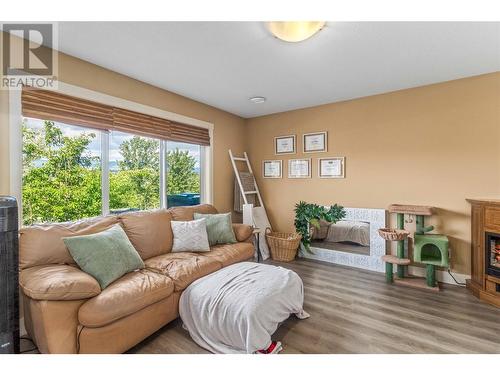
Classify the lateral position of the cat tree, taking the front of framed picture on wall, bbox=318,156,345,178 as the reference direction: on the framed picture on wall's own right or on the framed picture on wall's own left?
on the framed picture on wall's own left

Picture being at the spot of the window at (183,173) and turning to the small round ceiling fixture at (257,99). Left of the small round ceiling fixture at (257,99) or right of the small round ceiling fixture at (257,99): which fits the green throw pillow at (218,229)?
right

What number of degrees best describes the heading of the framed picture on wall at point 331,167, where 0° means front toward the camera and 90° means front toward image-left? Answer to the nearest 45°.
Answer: approximately 45°

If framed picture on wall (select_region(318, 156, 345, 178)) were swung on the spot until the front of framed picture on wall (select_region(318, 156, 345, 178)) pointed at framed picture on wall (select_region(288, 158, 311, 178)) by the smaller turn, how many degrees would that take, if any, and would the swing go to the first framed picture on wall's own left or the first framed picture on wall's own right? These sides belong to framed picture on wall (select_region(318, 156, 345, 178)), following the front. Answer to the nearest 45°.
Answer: approximately 45° to the first framed picture on wall's own right

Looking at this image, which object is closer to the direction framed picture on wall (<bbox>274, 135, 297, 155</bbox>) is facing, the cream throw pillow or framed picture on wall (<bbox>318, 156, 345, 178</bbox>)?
the cream throw pillow

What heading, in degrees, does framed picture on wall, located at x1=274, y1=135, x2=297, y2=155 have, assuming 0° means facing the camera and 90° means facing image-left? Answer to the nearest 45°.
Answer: approximately 45°
